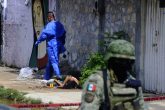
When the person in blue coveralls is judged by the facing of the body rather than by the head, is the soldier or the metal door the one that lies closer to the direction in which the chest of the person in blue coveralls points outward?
the soldier

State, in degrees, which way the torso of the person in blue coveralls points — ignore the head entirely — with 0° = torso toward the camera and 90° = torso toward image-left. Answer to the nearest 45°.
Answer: approximately 45°

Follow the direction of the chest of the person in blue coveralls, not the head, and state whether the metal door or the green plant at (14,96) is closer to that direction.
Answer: the green plant
